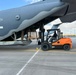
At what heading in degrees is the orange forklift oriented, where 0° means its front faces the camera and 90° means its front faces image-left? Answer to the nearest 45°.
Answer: approximately 90°

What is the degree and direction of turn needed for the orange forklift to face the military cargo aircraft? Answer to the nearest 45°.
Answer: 0° — it already faces it
